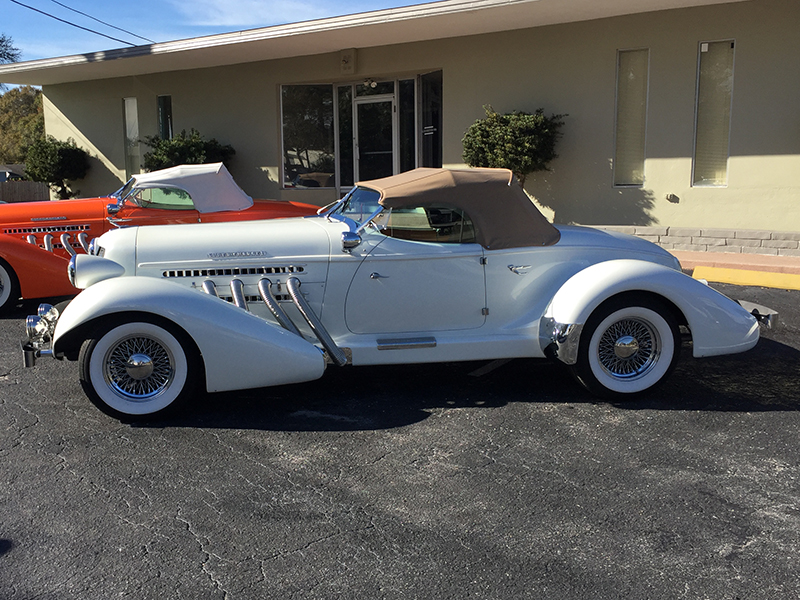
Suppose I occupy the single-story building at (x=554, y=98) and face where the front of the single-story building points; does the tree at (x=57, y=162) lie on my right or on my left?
on my right

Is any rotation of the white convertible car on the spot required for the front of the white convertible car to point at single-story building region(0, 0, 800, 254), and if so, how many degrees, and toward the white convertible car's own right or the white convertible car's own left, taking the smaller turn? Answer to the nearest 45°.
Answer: approximately 90° to the white convertible car's own right

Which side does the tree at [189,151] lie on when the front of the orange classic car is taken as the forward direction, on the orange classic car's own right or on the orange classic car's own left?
on the orange classic car's own right

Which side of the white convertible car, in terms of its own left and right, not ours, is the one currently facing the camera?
left

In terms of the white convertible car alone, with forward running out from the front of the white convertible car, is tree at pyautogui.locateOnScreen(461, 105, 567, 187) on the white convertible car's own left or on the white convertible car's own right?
on the white convertible car's own right

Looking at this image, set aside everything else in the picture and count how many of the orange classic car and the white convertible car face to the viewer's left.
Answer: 2

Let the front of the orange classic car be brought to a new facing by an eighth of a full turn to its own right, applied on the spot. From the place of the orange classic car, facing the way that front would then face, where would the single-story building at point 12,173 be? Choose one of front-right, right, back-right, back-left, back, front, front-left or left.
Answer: front-right

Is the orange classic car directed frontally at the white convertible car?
no

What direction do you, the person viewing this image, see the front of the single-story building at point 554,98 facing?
facing the viewer and to the left of the viewer

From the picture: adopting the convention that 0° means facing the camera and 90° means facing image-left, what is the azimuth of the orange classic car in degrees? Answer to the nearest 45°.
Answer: approximately 90°

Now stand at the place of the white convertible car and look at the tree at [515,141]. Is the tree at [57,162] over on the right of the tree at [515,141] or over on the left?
left

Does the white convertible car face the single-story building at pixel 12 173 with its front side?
no

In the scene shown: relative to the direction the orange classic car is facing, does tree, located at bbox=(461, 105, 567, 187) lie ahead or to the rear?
to the rear

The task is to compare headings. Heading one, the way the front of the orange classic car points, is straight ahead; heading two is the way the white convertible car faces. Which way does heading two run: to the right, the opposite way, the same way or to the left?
the same way

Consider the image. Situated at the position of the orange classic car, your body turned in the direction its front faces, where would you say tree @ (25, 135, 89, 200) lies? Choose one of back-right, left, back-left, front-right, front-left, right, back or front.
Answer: right
